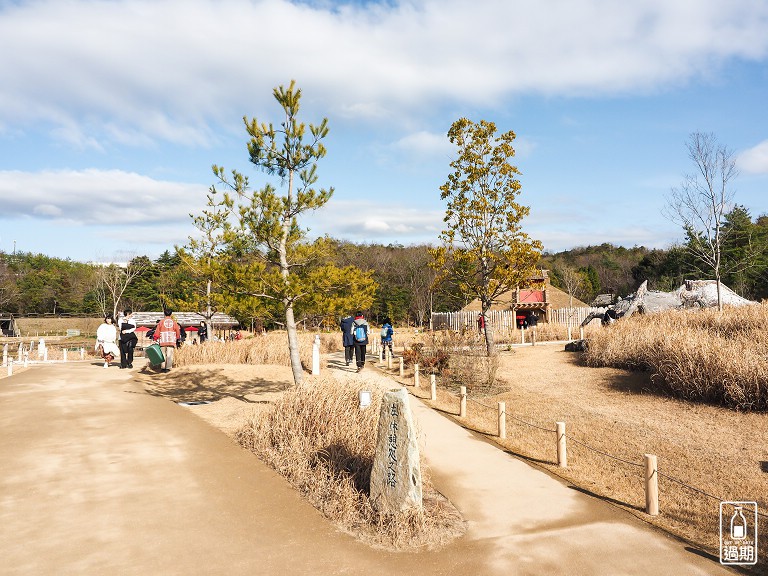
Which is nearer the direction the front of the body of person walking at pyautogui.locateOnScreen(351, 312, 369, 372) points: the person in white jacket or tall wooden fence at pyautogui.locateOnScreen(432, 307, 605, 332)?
the tall wooden fence

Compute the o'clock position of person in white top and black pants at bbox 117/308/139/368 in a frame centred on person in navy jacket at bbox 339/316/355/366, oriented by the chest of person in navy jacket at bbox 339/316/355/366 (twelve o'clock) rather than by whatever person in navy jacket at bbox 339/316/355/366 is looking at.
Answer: person in white top and black pants at bbox 117/308/139/368 is roughly at 9 o'clock from person in navy jacket at bbox 339/316/355/366.

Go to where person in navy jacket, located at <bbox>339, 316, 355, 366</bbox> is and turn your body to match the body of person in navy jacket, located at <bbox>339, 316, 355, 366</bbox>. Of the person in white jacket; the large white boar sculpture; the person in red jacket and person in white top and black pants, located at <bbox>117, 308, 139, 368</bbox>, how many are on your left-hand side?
3

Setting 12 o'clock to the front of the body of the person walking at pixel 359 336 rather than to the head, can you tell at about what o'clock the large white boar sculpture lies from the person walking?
The large white boar sculpture is roughly at 2 o'clock from the person walking.

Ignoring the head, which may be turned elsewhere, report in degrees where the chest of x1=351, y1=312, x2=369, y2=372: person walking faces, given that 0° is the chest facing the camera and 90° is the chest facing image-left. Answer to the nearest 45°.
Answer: approximately 180°

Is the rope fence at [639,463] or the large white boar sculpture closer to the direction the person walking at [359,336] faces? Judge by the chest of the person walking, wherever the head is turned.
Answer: the large white boar sculpture

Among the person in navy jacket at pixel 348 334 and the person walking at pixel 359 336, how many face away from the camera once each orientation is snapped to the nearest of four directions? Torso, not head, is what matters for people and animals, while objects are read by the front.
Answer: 2

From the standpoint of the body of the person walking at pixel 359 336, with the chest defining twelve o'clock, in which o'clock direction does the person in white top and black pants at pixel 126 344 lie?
The person in white top and black pants is roughly at 9 o'clock from the person walking.

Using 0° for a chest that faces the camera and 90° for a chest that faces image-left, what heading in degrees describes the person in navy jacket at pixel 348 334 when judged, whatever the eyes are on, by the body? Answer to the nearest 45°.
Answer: approximately 180°
